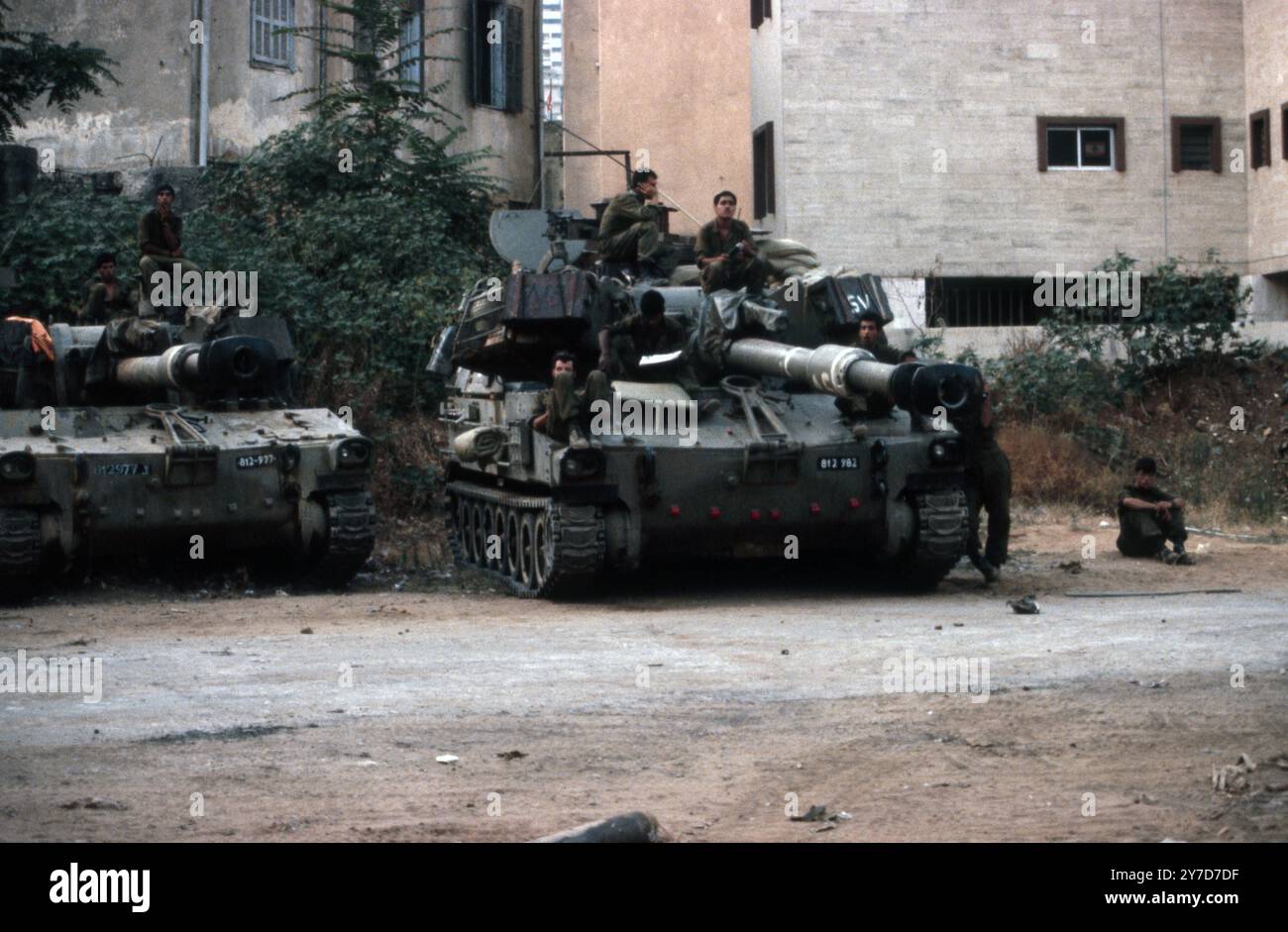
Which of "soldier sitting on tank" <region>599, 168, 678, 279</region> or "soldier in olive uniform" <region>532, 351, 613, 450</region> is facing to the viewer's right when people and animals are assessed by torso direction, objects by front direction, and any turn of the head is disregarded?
the soldier sitting on tank

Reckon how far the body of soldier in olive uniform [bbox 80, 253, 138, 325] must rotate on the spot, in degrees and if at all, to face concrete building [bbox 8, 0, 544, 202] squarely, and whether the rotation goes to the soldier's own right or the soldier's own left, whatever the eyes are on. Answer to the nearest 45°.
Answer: approximately 180°

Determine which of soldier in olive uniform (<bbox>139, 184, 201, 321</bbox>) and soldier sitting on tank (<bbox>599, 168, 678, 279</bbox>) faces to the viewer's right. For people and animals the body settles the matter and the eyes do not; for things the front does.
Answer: the soldier sitting on tank

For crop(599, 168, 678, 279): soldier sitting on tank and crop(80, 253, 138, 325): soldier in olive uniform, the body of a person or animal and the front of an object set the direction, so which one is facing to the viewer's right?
the soldier sitting on tank

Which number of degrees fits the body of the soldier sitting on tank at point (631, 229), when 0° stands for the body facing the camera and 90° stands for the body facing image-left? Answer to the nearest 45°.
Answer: approximately 270°

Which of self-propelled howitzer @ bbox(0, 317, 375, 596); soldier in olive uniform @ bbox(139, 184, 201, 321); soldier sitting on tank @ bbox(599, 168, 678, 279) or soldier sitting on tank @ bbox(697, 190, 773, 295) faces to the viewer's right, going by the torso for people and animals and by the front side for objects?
soldier sitting on tank @ bbox(599, 168, 678, 279)

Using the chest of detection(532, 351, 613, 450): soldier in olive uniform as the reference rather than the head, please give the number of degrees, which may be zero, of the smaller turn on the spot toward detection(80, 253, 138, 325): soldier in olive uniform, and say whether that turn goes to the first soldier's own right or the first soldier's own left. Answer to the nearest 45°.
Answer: approximately 135° to the first soldier's own right

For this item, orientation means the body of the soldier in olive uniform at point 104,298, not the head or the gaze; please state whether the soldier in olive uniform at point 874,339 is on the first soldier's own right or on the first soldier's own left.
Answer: on the first soldier's own left

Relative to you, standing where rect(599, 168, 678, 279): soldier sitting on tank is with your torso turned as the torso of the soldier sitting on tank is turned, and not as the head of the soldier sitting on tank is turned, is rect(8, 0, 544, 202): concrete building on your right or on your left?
on your left

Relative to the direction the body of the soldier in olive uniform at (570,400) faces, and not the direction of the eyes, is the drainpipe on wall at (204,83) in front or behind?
behind

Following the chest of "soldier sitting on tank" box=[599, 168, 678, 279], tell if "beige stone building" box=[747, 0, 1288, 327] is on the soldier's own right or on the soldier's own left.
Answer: on the soldier's own left
